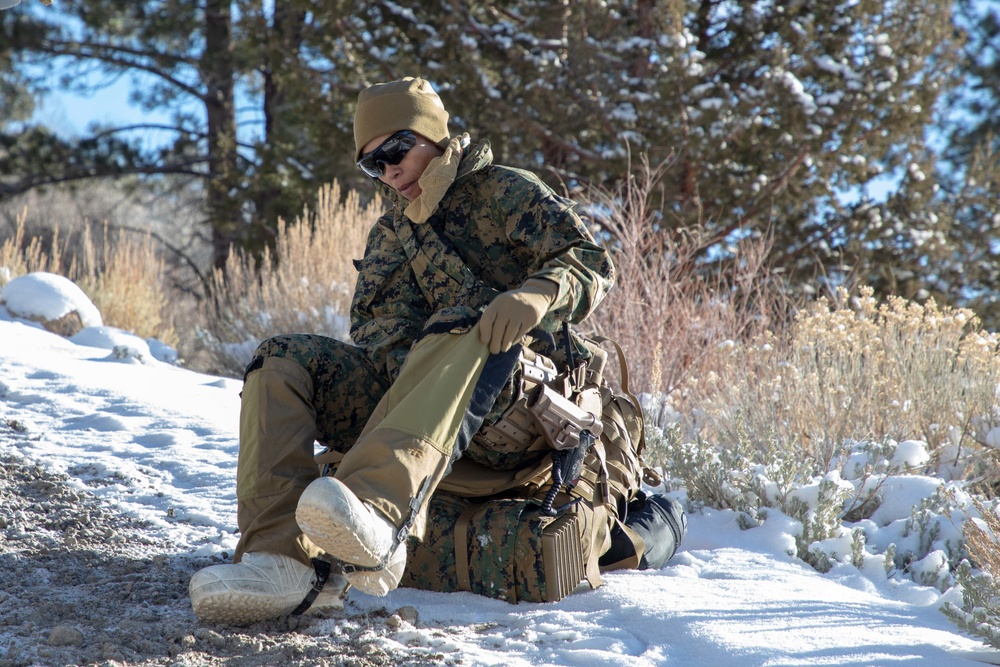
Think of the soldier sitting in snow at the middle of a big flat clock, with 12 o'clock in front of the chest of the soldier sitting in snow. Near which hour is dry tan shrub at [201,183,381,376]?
The dry tan shrub is roughly at 4 o'clock from the soldier sitting in snow.

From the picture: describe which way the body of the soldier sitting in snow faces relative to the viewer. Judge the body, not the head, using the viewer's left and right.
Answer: facing the viewer and to the left of the viewer

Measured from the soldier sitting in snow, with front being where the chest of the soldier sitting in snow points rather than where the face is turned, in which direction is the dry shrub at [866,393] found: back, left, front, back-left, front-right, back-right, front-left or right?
back

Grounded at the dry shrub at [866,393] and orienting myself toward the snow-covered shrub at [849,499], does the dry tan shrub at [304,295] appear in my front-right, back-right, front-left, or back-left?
back-right

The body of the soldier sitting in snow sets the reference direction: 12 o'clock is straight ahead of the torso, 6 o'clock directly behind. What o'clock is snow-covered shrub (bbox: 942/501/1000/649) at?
The snow-covered shrub is roughly at 8 o'clock from the soldier sitting in snow.

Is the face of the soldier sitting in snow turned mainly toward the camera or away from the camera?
toward the camera

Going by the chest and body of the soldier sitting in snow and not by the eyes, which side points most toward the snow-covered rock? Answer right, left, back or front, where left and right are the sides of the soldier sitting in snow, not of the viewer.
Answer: right
